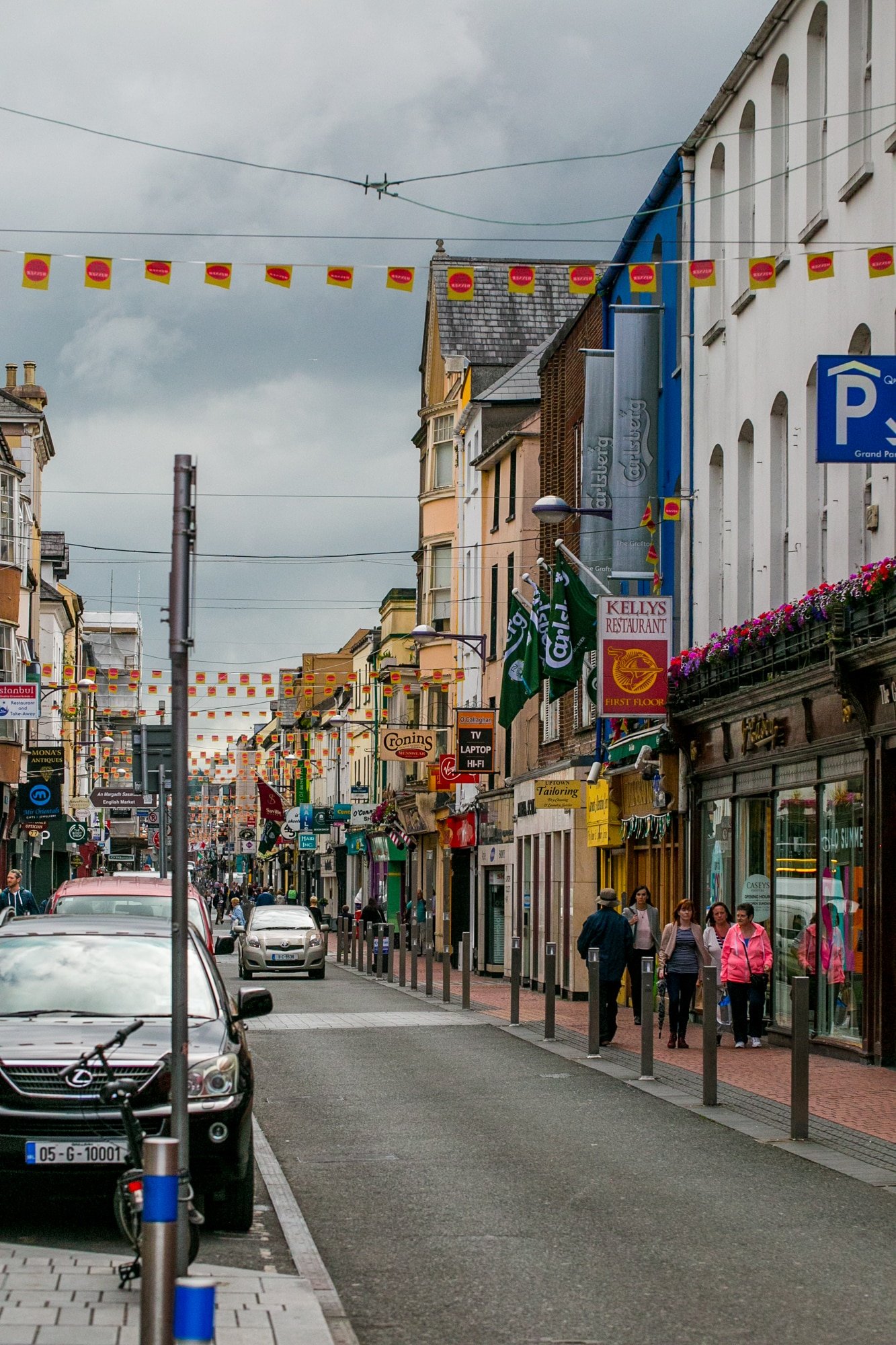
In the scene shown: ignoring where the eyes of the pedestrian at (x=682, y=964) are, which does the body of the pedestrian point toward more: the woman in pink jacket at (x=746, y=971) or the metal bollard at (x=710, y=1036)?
the metal bollard

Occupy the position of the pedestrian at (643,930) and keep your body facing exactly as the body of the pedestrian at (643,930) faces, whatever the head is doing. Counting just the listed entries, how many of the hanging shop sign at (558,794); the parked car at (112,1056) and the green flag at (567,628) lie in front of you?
1

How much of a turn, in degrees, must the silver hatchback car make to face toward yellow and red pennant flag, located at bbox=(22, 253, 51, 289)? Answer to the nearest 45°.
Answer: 0° — it already faces it

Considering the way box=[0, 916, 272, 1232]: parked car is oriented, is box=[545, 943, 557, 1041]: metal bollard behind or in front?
behind

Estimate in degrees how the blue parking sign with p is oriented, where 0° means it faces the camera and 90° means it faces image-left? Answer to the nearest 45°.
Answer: approximately 0°

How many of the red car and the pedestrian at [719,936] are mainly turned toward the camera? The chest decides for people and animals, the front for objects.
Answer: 2
